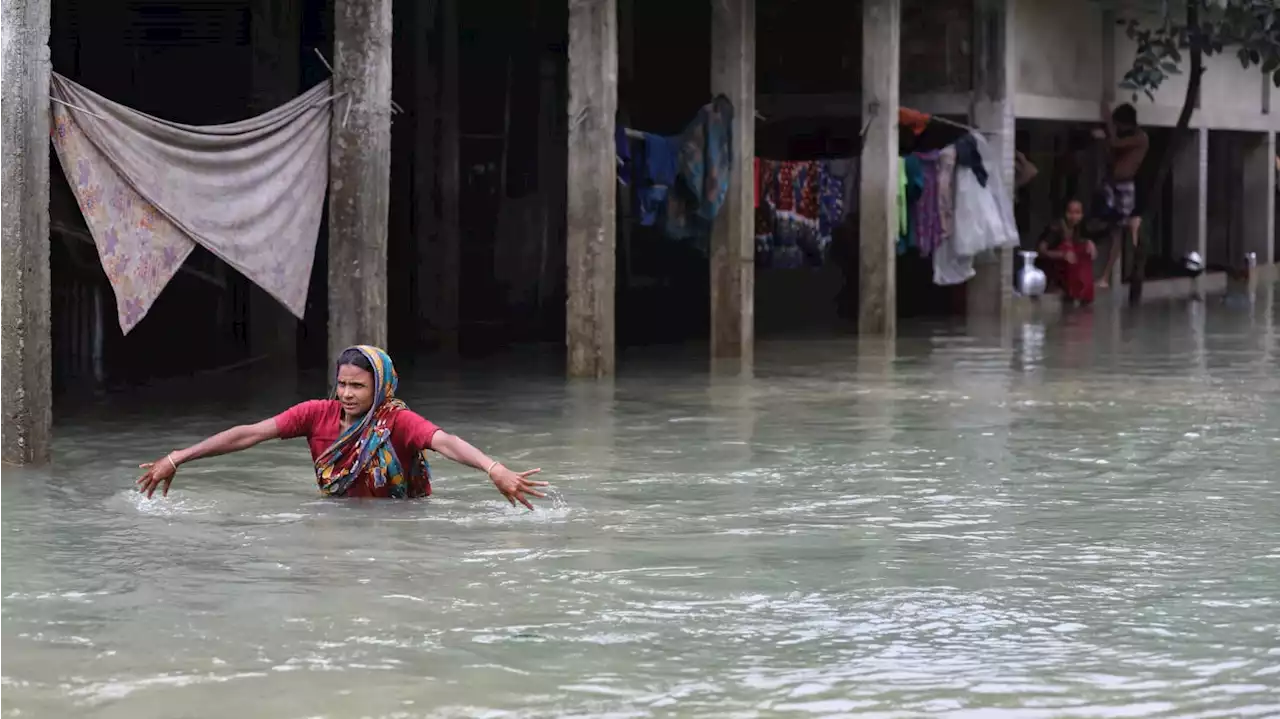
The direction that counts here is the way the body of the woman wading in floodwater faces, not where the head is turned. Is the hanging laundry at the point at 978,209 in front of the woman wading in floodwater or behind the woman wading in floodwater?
behind

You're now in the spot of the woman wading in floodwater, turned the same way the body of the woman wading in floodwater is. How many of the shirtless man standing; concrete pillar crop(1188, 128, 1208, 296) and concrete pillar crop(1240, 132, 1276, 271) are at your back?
3

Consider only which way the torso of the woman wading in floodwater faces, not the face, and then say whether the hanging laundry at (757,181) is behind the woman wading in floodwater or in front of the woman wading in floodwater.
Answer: behind

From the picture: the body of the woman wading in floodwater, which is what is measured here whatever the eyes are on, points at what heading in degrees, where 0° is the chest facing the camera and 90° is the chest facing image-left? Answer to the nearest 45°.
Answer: approximately 45°

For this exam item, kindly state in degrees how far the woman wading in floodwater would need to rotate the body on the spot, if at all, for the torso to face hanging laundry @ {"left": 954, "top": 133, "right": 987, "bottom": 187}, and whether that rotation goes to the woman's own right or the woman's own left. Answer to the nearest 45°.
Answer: approximately 180°

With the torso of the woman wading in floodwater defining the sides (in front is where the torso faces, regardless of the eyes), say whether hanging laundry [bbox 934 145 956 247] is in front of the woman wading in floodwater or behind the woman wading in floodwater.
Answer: behind

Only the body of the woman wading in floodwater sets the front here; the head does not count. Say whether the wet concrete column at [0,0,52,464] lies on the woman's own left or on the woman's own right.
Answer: on the woman's own right

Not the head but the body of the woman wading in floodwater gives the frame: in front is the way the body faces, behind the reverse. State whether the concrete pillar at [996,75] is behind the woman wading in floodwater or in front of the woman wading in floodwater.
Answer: behind

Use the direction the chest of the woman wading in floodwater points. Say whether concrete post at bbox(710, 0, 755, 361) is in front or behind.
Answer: behind

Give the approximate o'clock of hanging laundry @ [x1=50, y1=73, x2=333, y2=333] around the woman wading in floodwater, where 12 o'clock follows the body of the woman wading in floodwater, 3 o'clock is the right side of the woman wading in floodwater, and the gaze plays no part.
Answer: The hanging laundry is roughly at 4 o'clock from the woman wading in floodwater.

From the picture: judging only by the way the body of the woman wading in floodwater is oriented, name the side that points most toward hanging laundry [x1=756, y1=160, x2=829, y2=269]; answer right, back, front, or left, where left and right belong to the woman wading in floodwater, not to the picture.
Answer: back
